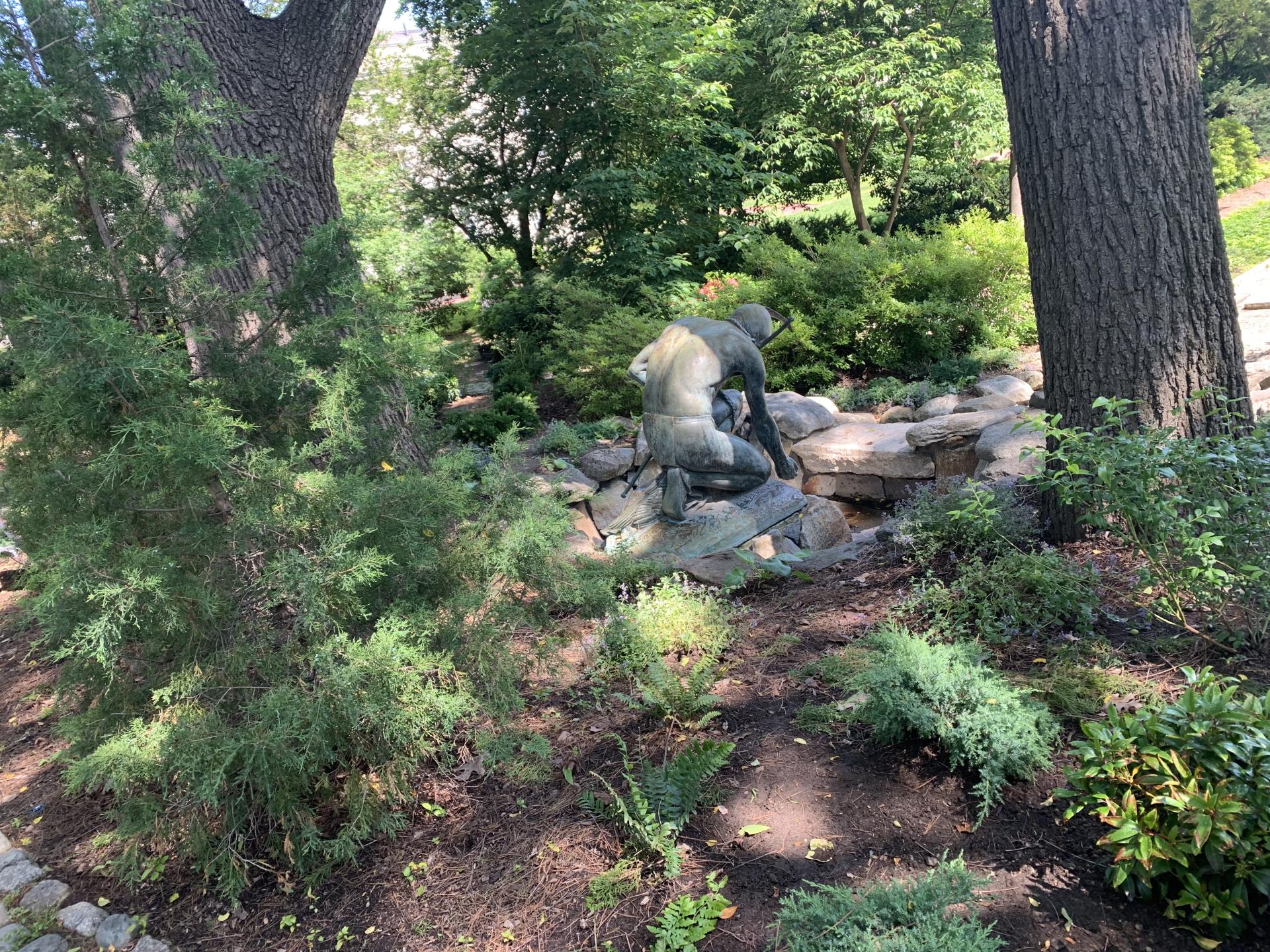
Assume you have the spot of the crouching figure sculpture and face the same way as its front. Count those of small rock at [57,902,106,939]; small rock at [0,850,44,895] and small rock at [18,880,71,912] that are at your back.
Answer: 3

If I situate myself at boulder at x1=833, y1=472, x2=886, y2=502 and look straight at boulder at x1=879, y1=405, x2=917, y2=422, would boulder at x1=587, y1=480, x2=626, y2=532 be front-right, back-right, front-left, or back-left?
back-left

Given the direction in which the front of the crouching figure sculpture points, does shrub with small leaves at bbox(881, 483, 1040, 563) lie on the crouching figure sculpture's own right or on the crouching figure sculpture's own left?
on the crouching figure sculpture's own right

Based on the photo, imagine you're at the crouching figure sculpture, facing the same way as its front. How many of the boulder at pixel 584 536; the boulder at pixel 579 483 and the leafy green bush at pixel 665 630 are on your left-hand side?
2

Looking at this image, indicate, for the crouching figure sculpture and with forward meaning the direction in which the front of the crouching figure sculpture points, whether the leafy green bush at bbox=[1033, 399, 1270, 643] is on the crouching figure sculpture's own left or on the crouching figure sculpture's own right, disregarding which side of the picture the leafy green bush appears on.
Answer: on the crouching figure sculpture's own right

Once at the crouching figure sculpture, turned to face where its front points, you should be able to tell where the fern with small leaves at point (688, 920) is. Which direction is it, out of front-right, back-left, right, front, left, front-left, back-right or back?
back-right

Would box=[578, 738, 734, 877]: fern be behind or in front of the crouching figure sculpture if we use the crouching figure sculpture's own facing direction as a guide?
behind

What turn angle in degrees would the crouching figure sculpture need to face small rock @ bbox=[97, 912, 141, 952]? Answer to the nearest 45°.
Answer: approximately 180°

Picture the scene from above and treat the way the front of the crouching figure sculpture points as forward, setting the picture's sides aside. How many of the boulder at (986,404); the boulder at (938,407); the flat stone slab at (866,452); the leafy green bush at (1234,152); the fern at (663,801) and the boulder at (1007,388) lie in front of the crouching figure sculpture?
5

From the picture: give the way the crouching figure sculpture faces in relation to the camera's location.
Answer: facing away from the viewer and to the right of the viewer

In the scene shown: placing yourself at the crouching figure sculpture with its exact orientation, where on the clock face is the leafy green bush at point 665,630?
The leafy green bush is roughly at 5 o'clock from the crouching figure sculpture.

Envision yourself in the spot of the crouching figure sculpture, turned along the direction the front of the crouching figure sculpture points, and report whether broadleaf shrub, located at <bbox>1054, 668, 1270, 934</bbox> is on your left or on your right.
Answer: on your right

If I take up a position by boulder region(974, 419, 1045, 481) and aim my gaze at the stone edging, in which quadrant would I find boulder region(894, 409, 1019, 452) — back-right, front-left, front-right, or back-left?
back-right

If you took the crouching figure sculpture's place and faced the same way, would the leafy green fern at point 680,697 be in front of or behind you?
behind
